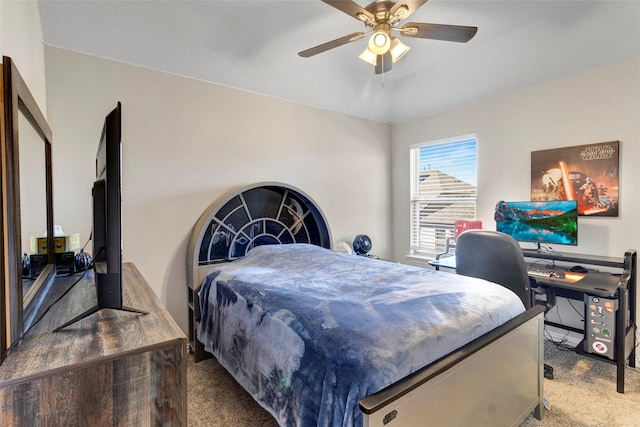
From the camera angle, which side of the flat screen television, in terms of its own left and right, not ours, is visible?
right

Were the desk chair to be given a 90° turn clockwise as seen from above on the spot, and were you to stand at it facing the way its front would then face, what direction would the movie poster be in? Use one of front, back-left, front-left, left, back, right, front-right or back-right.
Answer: left

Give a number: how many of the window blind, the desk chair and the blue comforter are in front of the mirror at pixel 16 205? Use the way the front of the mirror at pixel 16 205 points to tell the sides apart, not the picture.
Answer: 3

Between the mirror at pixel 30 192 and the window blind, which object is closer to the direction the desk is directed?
the mirror

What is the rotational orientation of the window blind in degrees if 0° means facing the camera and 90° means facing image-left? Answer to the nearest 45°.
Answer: approximately 45°

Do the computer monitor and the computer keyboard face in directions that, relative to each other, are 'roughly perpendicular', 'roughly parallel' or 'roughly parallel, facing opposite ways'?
roughly parallel

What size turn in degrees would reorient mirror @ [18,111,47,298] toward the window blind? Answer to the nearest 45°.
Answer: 0° — it already faces it

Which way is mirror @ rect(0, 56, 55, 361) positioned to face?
to the viewer's right

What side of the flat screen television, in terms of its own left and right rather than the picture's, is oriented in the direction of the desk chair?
front

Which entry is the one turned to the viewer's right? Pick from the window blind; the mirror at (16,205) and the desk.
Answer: the mirror

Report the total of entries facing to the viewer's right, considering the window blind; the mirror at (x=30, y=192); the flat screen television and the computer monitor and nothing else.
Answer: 2

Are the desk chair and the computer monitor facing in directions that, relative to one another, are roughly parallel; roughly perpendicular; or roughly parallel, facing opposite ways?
roughly parallel, facing opposite ways

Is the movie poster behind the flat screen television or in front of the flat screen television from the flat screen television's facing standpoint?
in front

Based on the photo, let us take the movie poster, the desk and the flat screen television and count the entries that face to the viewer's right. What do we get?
1

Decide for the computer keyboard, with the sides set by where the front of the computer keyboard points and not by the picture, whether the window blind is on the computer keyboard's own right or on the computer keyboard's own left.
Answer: on the computer keyboard's own right
